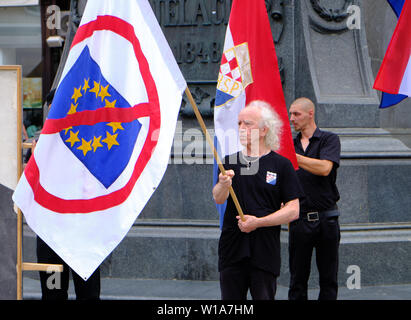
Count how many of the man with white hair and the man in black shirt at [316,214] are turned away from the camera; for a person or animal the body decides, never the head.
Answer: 0

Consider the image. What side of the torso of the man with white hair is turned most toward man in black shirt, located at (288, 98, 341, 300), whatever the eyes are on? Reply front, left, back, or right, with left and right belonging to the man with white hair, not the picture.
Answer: back

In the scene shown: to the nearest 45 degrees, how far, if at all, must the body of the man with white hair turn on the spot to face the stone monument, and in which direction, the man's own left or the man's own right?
approximately 135° to the man's own right

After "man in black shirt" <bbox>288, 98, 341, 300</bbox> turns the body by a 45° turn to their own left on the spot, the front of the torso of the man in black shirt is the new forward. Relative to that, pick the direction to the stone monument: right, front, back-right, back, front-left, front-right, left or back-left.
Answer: back

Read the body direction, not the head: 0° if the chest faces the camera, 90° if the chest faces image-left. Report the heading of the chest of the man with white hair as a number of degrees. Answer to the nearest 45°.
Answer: approximately 45°

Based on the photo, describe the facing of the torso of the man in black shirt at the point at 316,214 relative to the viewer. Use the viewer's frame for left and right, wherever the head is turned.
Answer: facing the viewer and to the left of the viewer

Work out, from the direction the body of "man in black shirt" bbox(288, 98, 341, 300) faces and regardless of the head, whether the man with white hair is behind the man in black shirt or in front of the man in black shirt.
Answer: in front
